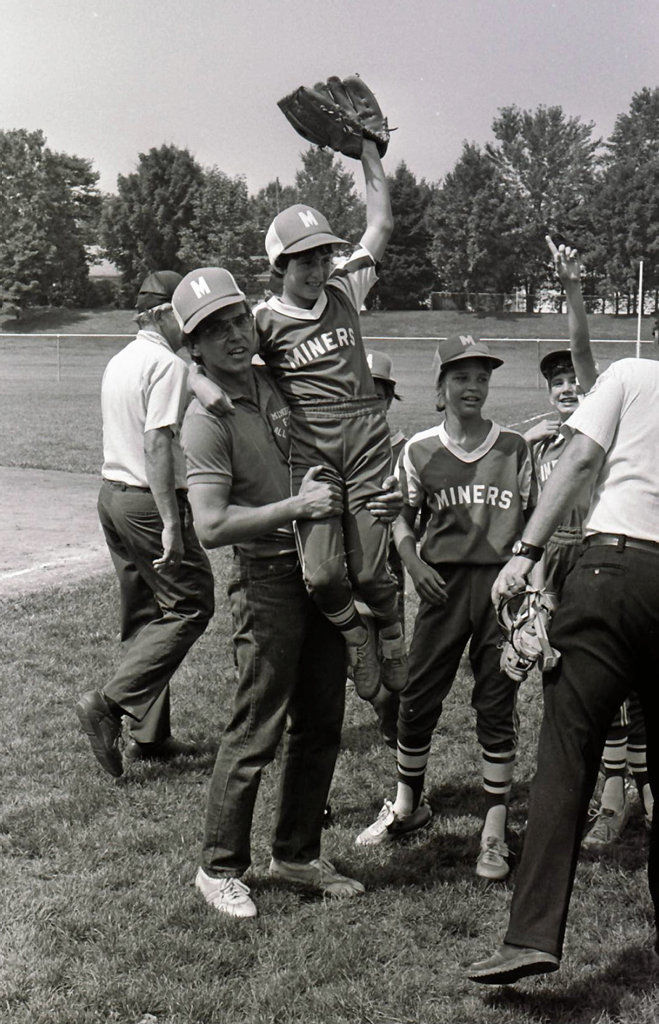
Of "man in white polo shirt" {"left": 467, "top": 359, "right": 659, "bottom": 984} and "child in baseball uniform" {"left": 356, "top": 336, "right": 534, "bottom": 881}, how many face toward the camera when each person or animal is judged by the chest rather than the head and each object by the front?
1

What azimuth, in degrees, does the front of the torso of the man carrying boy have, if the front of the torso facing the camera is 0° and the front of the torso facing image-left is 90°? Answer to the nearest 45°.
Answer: approximately 315°

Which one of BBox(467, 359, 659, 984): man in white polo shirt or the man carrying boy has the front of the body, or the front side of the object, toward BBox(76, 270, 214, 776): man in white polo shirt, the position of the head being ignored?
BBox(467, 359, 659, 984): man in white polo shirt

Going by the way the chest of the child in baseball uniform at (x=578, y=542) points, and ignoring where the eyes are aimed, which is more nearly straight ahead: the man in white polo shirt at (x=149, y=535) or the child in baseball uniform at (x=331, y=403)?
the child in baseball uniform

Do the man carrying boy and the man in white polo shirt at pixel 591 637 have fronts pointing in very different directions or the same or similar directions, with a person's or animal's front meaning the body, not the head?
very different directions

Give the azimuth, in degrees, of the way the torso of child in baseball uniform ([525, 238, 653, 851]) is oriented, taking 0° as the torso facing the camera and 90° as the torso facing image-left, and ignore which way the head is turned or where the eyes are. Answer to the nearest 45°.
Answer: approximately 45°

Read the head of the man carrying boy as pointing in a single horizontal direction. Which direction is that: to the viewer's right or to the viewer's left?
to the viewer's right

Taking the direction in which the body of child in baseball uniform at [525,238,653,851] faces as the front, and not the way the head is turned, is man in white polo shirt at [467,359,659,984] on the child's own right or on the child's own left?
on the child's own left
